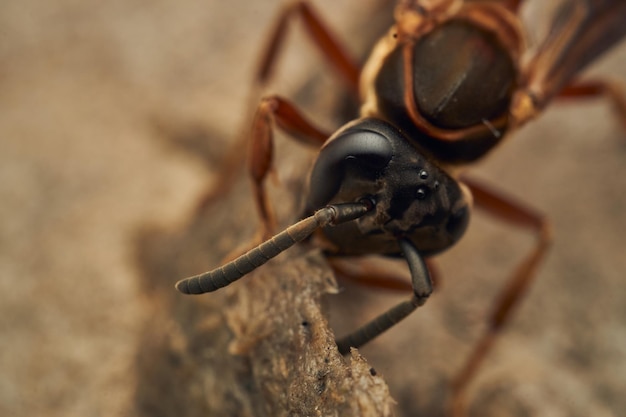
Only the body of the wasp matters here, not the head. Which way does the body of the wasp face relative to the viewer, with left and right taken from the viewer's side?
facing the viewer and to the left of the viewer
